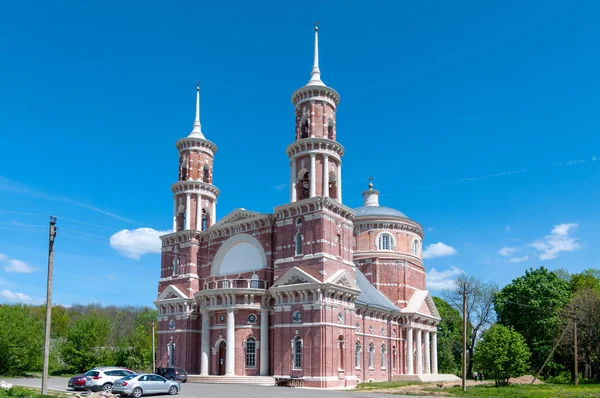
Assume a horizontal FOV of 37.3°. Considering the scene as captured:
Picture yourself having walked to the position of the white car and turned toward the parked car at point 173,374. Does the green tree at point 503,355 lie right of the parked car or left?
right

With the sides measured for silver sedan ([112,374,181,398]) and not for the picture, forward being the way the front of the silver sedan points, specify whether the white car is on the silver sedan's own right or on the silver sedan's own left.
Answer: on the silver sedan's own left

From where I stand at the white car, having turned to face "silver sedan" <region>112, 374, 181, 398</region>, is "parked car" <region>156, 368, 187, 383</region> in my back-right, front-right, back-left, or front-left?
back-left

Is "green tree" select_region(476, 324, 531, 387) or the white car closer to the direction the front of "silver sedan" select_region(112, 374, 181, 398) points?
the green tree

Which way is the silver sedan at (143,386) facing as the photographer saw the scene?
facing away from the viewer and to the right of the viewer
